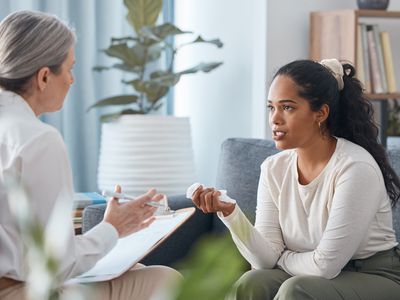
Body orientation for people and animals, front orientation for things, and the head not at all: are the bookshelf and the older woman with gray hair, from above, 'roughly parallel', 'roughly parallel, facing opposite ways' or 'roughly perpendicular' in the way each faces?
roughly perpendicular

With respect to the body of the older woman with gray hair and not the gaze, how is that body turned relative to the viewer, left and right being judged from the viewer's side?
facing away from the viewer and to the right of the viewer

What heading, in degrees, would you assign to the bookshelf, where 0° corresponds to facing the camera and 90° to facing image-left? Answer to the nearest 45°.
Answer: approximately 315°

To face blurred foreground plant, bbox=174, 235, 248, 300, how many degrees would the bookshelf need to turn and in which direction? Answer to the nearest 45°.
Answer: approximately 45° to its right

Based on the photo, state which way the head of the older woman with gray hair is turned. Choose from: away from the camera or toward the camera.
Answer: away from the camera

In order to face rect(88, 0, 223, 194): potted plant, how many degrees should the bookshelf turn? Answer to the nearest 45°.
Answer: approximately 135° to its right

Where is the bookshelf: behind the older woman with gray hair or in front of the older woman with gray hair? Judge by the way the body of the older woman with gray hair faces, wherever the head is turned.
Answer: in front

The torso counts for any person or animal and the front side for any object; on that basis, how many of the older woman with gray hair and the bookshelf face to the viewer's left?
0

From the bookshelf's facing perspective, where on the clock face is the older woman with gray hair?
The older woman with gray hair is roughly at 2 o'clock from the bookshelf.
